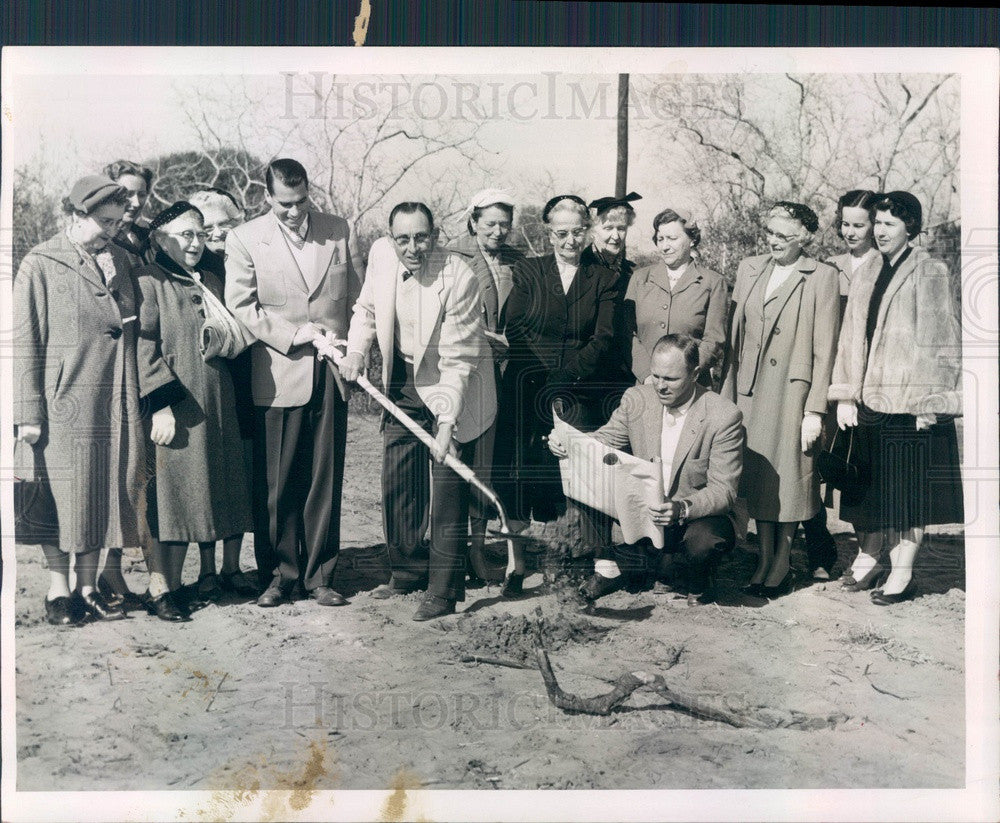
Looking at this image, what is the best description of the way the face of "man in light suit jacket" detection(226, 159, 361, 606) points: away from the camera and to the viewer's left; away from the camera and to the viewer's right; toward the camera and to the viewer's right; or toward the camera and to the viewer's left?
toward the camera and to the viewer's right

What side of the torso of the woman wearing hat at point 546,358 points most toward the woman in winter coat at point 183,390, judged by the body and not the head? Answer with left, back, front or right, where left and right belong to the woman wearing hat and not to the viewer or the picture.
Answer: right

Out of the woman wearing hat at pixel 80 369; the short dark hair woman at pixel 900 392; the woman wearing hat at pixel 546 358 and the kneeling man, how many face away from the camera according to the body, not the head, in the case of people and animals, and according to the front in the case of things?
0

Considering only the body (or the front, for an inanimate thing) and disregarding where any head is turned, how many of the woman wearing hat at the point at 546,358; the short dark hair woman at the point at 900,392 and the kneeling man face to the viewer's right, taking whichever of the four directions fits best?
0

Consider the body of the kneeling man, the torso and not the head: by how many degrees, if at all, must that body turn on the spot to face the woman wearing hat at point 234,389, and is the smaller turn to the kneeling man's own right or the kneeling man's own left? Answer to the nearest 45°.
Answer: approximately 45° to the kneeling man's own right

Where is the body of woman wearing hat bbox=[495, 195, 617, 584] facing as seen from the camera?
toward the camera

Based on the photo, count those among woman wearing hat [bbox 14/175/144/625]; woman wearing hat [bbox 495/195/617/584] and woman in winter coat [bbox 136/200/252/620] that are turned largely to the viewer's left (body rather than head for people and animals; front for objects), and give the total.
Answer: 0

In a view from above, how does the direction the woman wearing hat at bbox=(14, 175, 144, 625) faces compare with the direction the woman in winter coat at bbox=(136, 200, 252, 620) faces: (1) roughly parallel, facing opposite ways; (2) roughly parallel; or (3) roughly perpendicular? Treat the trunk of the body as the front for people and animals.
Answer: roughly parallel

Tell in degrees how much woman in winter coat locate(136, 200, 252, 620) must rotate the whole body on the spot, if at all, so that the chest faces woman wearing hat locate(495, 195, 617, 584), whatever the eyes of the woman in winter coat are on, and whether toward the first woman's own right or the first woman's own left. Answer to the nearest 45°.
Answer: approximately 45° to the first woman's own left

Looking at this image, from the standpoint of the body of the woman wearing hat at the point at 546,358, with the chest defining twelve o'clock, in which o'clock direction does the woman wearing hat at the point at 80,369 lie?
the woman wearing hat at the point at 80,369 is roughly at 3 o'clock from the woman wearing hat at the point at 546,358.

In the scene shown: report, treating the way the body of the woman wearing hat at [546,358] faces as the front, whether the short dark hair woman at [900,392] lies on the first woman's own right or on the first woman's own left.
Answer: on the first woman's own left

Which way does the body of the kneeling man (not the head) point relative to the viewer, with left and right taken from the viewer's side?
facing the viewer and to the left of the viewer

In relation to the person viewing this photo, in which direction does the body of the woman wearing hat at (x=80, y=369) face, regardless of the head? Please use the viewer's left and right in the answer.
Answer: facing the viewer and to the right of the viewer

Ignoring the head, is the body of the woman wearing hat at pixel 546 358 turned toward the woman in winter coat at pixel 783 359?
no

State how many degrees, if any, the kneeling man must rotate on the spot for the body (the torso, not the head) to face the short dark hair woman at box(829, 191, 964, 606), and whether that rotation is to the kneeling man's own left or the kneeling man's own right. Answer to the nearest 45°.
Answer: approximately 135° to the kneeling man's own left

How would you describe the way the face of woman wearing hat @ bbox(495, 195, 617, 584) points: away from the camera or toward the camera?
toward the camera
